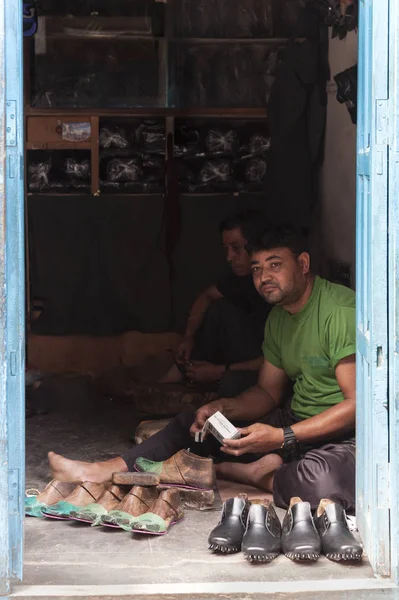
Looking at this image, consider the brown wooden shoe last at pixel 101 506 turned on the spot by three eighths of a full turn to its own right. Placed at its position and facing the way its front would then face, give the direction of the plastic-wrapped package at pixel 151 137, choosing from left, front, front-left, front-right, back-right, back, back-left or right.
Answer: front

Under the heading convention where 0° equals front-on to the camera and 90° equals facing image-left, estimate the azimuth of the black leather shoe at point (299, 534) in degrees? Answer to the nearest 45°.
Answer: approximately 0°

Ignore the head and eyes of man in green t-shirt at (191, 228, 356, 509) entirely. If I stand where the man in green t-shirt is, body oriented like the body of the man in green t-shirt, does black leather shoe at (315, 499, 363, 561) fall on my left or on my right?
on my left

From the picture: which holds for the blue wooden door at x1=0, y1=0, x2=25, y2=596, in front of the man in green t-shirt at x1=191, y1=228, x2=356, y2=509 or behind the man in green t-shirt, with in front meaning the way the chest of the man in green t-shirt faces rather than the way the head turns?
in front
